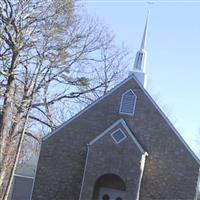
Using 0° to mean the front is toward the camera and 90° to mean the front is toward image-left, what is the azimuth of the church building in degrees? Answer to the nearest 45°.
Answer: approximately 0°
